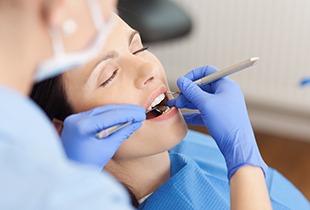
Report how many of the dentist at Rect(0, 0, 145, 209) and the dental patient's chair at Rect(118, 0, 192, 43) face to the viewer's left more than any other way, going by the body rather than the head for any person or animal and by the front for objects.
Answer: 0

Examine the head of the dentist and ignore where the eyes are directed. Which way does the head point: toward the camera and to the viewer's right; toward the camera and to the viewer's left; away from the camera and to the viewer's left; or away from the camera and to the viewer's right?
away from the camera and to the viewer's right

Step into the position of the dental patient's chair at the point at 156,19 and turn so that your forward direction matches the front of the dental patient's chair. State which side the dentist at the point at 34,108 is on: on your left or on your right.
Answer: on your right

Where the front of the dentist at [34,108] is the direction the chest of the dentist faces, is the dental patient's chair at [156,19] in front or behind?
in front

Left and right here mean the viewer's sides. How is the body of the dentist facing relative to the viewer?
facing away from the viewer and to the right of the viewer
